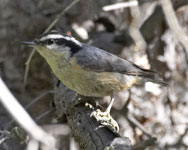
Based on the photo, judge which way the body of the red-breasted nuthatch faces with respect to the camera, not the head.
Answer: to the viewer's left

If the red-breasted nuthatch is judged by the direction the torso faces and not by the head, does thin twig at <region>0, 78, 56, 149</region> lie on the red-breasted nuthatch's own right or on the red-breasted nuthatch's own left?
on the red-breasted nuthatch's own left
